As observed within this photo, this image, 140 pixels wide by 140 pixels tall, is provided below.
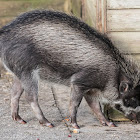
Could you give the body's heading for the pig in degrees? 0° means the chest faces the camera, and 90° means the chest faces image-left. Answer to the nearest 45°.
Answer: approximately 270°
